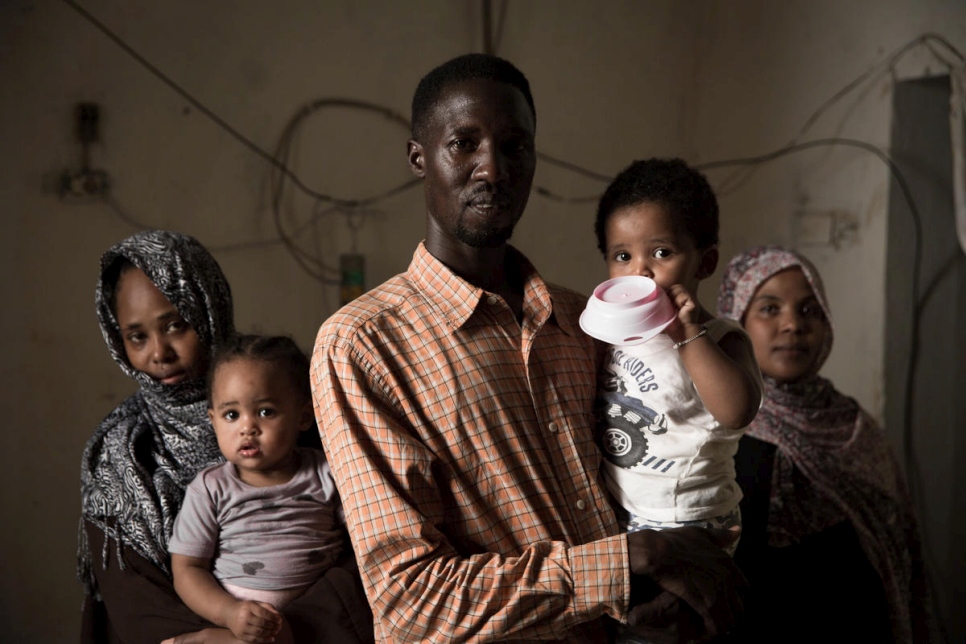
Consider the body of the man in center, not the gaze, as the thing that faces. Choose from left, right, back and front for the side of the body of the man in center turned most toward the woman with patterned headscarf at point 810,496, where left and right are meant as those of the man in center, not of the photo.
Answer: left

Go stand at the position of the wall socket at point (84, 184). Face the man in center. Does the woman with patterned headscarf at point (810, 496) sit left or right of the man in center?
left

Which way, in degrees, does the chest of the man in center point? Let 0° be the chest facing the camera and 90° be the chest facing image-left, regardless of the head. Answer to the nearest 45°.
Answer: approximately 315°

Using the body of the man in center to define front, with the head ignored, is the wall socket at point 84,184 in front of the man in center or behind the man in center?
behind

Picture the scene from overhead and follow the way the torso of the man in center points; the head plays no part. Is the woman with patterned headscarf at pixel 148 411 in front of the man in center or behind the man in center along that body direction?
behind
